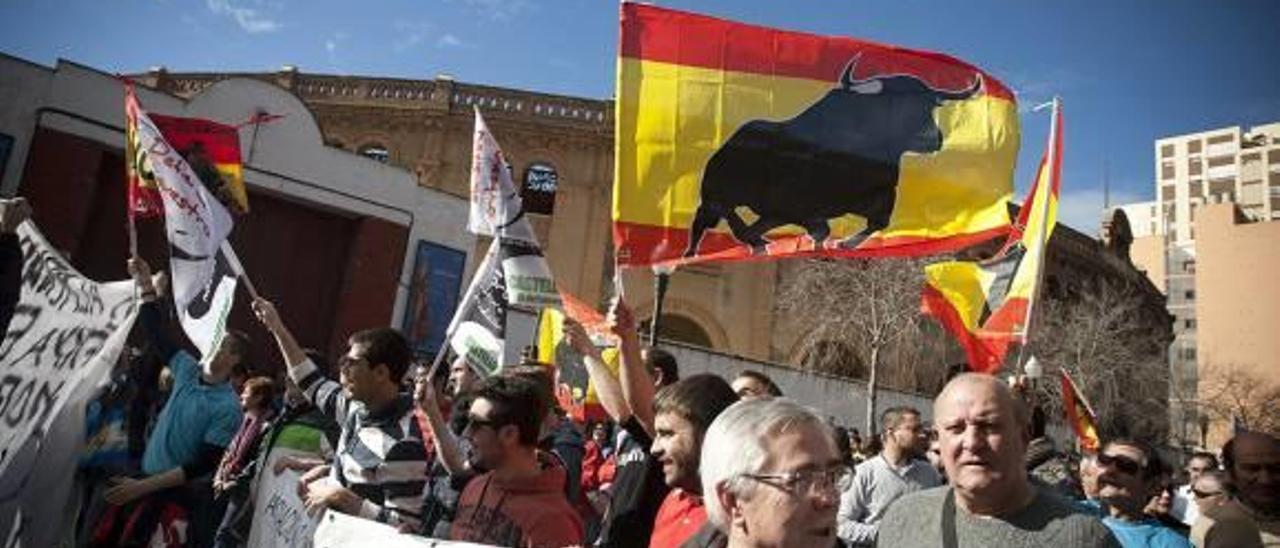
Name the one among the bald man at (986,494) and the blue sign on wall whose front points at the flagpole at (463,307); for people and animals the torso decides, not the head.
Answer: the blue sign on wall

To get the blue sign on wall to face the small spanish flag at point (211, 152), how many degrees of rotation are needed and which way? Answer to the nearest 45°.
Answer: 0° — it already faces it

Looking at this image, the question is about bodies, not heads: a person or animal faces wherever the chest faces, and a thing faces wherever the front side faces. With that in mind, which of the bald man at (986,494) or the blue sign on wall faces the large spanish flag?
the blue sign on wall

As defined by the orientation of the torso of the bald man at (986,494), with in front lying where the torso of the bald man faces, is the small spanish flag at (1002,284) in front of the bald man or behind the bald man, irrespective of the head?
behind

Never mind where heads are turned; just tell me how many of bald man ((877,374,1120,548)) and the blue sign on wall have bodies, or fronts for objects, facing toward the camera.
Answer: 2

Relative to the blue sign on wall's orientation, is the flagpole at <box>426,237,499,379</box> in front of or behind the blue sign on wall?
in front

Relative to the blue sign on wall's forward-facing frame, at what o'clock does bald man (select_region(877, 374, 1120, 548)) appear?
The bald man is roughly at 12 o'clock from the blue sign on wall.

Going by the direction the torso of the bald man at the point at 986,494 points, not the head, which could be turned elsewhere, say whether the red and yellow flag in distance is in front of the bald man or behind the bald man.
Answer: behind

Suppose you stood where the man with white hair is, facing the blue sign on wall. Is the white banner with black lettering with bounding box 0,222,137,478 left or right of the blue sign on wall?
left

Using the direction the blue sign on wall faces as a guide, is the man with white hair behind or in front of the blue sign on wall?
in front

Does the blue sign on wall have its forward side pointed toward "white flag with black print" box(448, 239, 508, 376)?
yes

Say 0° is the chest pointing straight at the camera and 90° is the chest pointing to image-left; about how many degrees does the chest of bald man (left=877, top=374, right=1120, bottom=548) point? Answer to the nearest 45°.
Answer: approximately 0°

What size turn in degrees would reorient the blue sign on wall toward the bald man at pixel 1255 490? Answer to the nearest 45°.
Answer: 0° — it already faces them
